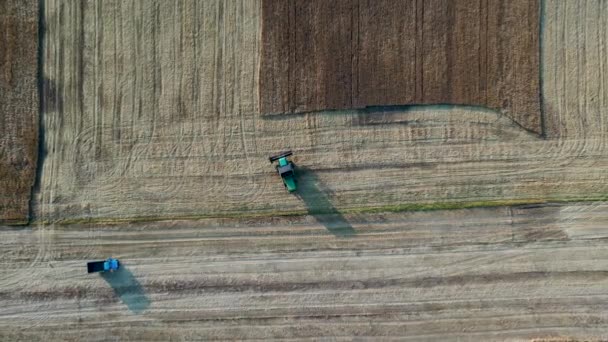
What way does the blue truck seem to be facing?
to the viewer's right
